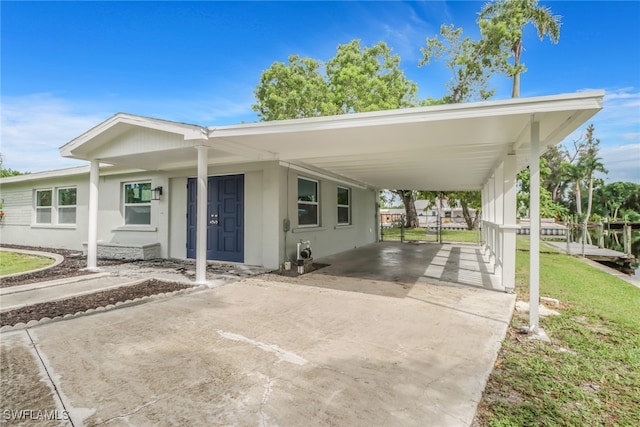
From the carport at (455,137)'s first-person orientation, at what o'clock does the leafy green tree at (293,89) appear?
The leafy green tree is roughly at 5 o'clock from the carport.

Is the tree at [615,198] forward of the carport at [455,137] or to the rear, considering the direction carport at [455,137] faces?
to the rear

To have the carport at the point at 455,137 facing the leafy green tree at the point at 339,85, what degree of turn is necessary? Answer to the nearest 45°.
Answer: approximately 180°

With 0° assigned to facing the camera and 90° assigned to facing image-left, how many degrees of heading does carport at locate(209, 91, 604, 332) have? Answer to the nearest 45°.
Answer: approximately 0°

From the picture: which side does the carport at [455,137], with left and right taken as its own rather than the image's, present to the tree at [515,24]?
back

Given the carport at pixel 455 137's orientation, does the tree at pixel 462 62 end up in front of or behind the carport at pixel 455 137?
behind

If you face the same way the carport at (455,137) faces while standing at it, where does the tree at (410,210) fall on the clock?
The tree is roughly at 6 o'clock from the carport.

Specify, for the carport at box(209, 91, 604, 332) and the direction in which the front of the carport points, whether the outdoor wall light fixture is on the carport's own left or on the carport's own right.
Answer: on the carport's own right
